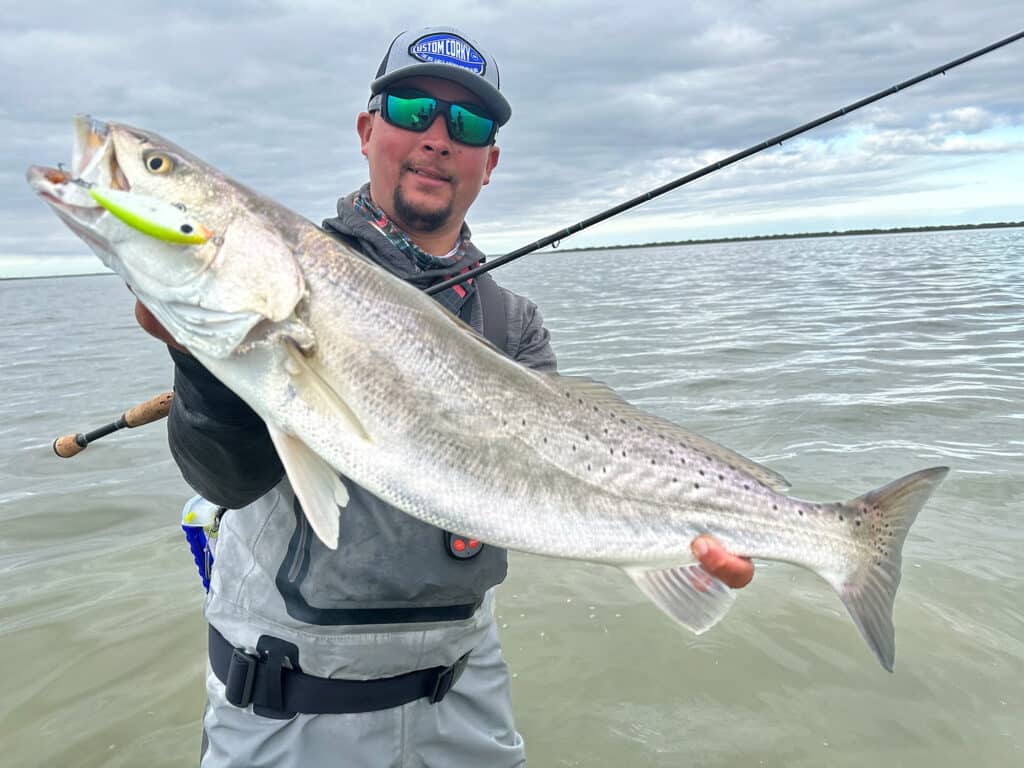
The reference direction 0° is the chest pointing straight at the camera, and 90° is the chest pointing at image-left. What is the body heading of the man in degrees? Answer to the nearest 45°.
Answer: approximately 0°

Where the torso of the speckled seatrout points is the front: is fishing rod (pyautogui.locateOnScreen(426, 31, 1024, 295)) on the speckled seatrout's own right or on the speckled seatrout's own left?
on the speckled seatrout's own right

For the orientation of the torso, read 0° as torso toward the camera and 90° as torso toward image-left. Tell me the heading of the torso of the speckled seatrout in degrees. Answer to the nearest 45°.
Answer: approximately 90°
